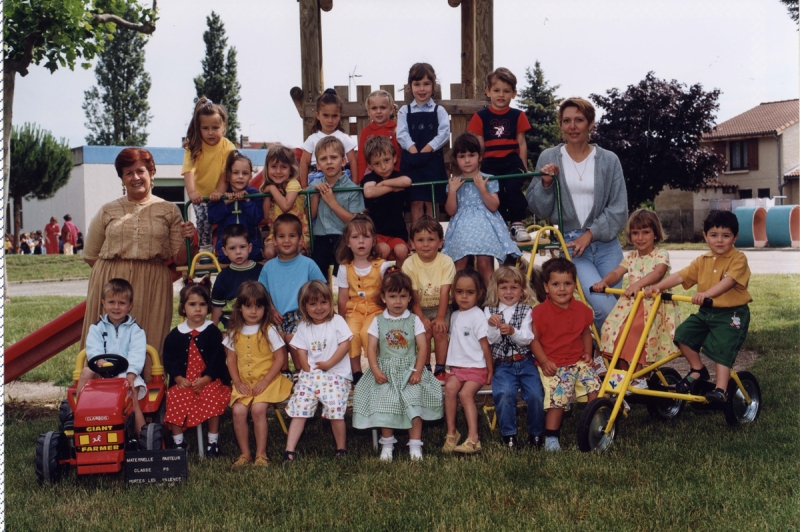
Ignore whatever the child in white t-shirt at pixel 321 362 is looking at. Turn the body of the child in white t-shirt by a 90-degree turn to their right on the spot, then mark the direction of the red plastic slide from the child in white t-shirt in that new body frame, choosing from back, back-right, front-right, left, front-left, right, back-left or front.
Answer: front-right

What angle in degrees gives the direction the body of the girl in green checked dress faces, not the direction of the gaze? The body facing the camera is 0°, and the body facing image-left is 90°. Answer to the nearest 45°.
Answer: approximately 0°

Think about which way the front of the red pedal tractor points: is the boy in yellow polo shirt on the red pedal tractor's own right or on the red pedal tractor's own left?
on the red pedal tractor's own left

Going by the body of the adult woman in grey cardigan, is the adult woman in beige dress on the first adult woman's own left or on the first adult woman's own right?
on the first adult woman's own right

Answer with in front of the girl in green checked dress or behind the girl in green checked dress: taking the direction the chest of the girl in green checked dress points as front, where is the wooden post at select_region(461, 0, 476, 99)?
behind

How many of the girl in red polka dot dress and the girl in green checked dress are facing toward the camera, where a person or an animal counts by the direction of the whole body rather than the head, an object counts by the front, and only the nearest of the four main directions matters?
2

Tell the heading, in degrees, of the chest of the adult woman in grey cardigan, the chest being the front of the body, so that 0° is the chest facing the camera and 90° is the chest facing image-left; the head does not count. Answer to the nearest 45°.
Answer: approximately 0°

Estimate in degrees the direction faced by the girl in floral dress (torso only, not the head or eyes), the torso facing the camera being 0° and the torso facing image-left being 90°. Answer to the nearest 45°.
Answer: approximately 45°

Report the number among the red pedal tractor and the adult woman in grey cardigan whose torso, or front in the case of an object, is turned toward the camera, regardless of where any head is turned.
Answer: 2

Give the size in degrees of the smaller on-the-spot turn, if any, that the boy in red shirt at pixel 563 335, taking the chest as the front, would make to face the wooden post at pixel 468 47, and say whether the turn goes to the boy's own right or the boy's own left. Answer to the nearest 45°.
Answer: approximately 180°
